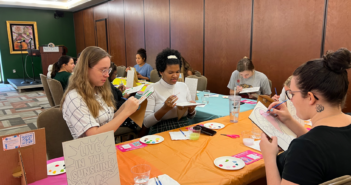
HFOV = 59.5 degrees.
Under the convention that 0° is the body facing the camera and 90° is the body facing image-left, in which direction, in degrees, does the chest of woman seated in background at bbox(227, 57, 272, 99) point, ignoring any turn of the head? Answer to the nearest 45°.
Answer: approximately 0°

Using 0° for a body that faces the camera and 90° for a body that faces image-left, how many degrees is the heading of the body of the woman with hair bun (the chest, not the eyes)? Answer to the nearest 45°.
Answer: approximately 135°

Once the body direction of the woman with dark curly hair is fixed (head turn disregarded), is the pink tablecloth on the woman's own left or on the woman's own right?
on the woman's own right

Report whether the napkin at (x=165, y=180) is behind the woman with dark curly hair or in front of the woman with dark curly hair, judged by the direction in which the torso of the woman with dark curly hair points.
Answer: in front

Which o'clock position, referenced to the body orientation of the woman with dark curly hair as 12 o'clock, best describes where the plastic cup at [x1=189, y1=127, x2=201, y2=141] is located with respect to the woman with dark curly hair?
The plastic cup is roughly at 1 o'clock from the woman with dark curly hair.

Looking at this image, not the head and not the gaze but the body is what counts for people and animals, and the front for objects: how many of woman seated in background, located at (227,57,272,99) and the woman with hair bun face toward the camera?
1

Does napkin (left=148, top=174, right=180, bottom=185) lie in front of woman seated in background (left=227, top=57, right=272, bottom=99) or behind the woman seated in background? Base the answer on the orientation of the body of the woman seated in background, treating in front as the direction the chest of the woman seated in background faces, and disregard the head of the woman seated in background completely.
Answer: in front
